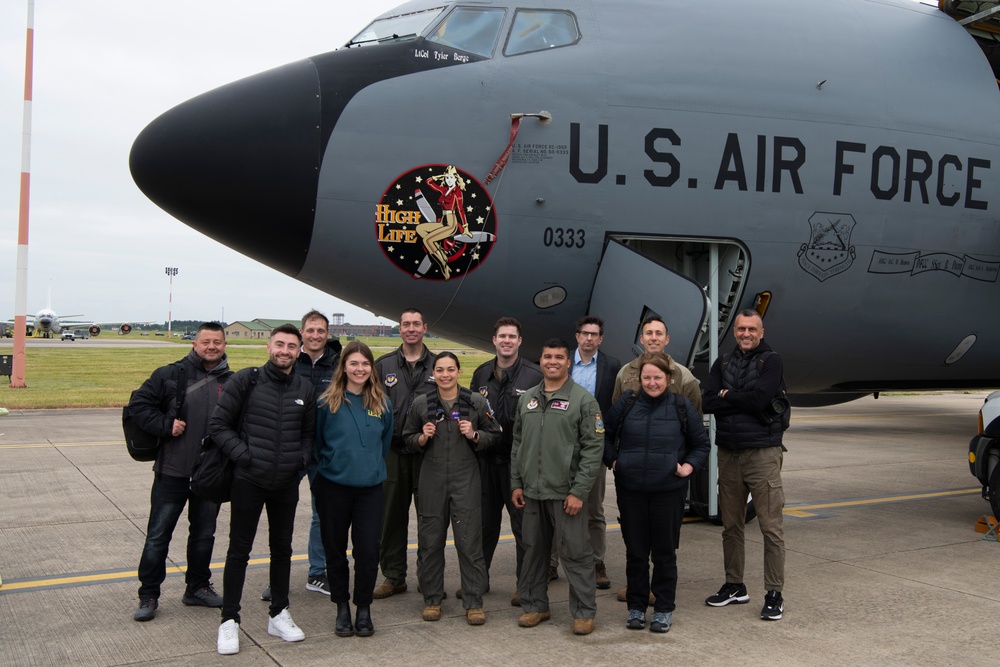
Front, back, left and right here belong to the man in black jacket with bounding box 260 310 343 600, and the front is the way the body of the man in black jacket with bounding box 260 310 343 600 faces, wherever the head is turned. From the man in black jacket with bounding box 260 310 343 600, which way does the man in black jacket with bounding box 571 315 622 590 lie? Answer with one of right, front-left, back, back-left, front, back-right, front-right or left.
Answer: left

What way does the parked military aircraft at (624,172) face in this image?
to the viewer's left

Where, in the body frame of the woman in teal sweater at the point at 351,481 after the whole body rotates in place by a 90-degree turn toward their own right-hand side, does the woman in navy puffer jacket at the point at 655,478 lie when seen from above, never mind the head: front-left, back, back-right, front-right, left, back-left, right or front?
back

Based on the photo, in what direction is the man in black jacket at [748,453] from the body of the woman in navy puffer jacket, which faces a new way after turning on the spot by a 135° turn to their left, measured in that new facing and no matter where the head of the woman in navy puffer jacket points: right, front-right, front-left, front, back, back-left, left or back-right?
front

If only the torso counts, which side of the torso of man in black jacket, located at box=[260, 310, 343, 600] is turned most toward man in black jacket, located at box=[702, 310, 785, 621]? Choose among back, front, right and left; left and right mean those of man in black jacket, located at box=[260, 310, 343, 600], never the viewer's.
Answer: left

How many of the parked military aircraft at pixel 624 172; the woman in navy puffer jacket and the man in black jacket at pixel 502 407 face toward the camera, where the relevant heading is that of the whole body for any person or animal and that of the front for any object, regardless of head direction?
2

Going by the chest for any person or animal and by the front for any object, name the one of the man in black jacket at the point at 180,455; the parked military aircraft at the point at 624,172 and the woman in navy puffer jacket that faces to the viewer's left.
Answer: the parked military aircraft

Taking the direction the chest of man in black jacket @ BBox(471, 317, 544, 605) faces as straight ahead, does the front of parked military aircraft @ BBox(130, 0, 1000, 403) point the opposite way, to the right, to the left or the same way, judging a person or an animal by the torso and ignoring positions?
to the right

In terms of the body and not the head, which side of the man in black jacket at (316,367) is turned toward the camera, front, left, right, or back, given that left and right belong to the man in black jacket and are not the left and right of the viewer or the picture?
front

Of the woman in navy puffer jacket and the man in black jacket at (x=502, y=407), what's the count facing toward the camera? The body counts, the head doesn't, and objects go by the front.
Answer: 2

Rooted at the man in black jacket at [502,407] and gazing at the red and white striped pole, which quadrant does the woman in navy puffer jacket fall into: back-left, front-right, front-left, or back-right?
back-right

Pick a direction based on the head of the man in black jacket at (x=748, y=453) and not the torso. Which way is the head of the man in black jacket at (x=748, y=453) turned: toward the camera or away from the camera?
toward the camera

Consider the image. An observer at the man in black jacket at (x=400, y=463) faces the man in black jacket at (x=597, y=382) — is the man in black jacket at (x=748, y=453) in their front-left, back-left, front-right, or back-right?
front-right

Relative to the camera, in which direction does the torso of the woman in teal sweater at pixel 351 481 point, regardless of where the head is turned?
toward the camera
